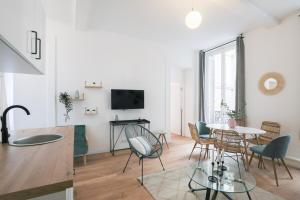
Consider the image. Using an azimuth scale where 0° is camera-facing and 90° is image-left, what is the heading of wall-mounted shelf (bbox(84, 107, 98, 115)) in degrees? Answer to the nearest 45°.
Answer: approximately 0°

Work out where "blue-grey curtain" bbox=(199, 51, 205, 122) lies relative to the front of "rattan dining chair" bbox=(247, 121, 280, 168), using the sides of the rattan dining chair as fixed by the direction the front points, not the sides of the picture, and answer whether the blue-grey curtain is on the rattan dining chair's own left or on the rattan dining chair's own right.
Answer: on the rattan dining chair's own right

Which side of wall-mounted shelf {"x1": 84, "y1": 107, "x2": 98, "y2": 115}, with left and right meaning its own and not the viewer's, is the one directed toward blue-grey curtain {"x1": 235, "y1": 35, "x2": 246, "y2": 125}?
left

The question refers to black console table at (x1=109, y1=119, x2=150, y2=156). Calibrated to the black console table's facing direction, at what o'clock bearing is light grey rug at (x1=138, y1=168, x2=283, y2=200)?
The light grey rug is roughly at 11 o'clock from the black console table.

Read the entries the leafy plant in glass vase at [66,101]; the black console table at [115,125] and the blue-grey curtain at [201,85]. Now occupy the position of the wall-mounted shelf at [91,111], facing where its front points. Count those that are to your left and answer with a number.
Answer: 2

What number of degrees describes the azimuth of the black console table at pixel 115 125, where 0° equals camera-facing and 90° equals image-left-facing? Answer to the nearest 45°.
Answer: approximately 0°
